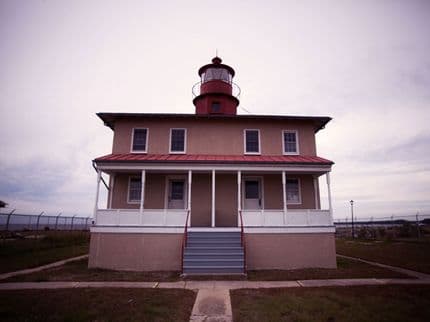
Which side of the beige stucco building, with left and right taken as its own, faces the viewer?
front
